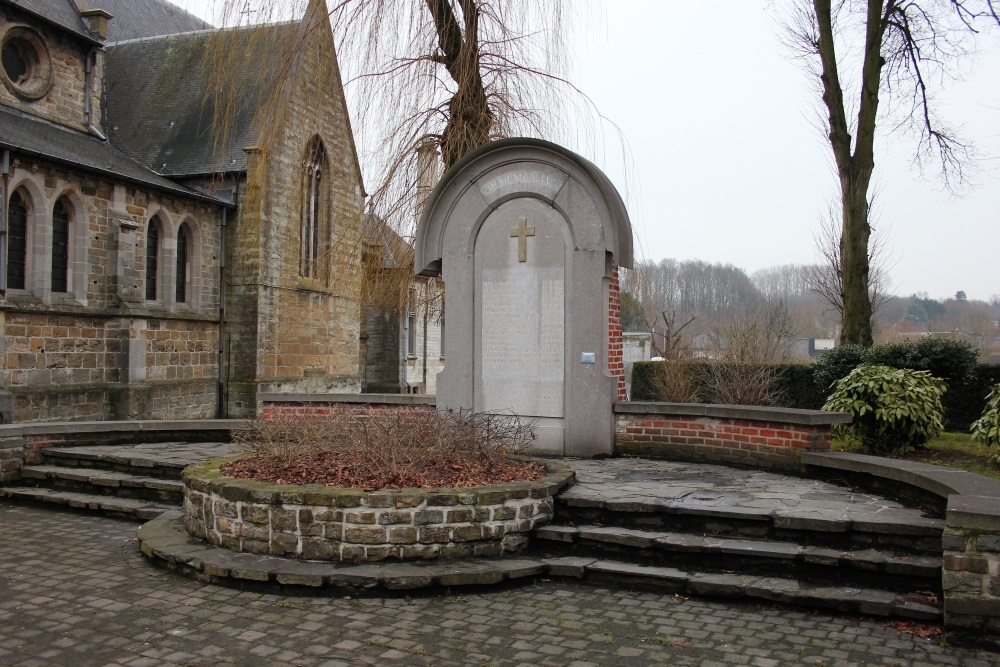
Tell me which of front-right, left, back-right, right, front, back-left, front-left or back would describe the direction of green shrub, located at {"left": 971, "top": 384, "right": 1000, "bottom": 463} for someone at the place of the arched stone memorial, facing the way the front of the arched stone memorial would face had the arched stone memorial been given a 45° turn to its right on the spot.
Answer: back-left

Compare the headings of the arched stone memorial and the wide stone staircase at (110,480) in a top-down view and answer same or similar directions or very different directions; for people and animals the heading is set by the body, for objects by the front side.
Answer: same or similar directions

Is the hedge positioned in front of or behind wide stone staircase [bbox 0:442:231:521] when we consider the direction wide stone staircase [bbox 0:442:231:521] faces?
behind

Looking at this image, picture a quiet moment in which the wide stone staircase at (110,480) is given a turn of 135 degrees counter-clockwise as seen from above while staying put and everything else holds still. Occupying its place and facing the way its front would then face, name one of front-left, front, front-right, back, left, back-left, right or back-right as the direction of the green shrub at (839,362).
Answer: front

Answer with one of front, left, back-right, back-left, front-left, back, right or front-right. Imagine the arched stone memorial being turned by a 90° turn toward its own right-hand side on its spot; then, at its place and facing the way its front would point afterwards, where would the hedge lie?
back-right

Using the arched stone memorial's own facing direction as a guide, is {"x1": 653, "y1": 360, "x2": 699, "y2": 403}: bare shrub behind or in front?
behind

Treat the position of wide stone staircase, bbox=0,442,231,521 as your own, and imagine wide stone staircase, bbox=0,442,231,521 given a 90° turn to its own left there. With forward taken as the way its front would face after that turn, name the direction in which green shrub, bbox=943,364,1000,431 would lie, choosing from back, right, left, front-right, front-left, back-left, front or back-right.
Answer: front-left

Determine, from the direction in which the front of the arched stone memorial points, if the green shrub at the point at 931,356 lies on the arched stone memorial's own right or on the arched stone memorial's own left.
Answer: on the arched stone memorial's own left

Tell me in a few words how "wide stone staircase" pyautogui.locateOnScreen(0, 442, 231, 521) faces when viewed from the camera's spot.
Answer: facing the viewer and to the left of the viewer

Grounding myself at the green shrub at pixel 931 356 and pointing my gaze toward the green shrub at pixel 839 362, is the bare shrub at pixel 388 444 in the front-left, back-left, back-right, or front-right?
front-left

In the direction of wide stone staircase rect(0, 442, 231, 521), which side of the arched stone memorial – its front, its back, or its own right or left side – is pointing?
right

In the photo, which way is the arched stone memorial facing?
toward the camera

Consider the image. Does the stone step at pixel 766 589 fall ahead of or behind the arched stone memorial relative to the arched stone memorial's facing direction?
ahead

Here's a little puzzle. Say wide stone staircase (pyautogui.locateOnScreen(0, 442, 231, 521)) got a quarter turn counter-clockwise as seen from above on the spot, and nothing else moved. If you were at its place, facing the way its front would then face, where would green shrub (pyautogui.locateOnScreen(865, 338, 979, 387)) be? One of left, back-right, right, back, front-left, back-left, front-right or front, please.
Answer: front-left

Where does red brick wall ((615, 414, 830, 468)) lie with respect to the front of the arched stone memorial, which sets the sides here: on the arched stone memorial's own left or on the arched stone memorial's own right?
on the arched stone memorial's own left

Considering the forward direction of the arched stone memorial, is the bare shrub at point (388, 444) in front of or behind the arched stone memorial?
in front
